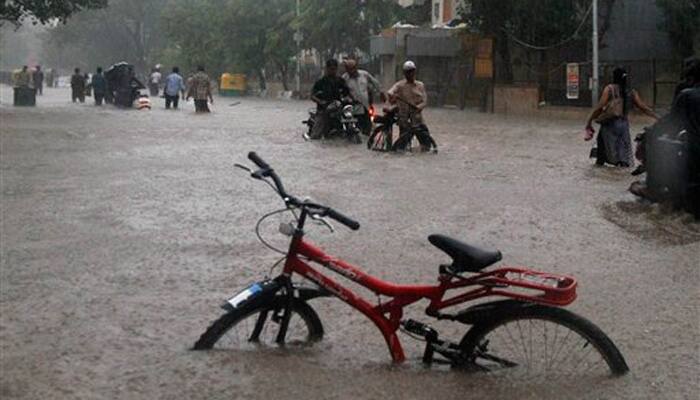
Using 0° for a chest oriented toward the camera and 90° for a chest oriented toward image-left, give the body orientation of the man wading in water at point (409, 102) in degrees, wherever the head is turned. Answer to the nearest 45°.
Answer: approximately 0°

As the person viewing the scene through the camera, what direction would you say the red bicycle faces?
facing to the left of the viewer

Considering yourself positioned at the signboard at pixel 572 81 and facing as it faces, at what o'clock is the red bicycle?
The red bicycle is roughly at 12 o'clock from the signboard.

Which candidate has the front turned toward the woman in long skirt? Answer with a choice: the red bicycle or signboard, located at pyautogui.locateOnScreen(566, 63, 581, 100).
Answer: the signboard

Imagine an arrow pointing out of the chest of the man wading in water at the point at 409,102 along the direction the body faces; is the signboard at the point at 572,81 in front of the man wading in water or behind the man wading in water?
behind

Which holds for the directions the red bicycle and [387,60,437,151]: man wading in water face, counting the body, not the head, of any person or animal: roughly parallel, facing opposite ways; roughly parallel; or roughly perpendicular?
roughly perpendicular

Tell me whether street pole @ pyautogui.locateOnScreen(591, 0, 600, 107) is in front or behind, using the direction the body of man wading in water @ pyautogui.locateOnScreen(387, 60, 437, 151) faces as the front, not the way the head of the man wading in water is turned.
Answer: behind

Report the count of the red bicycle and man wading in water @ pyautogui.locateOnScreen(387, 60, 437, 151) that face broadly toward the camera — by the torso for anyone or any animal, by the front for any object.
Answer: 1

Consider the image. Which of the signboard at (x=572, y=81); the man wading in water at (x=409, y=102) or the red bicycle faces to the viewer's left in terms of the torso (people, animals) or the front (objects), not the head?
the red bicycle

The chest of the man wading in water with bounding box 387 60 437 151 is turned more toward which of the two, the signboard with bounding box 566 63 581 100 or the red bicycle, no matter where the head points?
the red bicycle

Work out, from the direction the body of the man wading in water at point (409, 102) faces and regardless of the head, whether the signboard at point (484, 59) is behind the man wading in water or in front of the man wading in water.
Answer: behind
